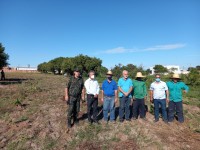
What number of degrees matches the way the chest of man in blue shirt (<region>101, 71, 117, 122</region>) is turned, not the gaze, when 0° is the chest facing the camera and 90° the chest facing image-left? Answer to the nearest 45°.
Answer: approximately 0°

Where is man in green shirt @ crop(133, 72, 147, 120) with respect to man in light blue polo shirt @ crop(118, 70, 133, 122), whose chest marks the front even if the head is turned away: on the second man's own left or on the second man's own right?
on the second man's own left

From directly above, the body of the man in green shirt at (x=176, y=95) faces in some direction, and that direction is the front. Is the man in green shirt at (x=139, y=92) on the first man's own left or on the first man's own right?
on the first man's own right

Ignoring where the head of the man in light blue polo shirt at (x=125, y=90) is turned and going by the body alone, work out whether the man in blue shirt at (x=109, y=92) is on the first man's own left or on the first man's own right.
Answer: on the first man's own right

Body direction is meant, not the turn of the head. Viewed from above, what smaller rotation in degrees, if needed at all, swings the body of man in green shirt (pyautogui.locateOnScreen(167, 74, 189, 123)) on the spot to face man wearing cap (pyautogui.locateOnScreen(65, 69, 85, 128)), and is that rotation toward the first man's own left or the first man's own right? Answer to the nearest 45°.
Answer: approximately 45° to the first man's own right

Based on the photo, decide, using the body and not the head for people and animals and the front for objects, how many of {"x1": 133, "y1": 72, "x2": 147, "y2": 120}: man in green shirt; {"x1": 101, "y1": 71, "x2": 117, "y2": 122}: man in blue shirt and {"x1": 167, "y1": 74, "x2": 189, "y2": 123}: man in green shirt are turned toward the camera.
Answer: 3

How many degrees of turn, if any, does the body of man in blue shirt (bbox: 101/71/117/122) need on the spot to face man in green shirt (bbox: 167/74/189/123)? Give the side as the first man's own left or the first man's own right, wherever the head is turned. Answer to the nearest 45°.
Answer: approximately 90° to the first man's own left

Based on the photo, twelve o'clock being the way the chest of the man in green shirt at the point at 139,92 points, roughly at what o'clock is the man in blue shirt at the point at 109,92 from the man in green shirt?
The man in blue shirt is roughly at 2 o'clock from the man in green shirt.
